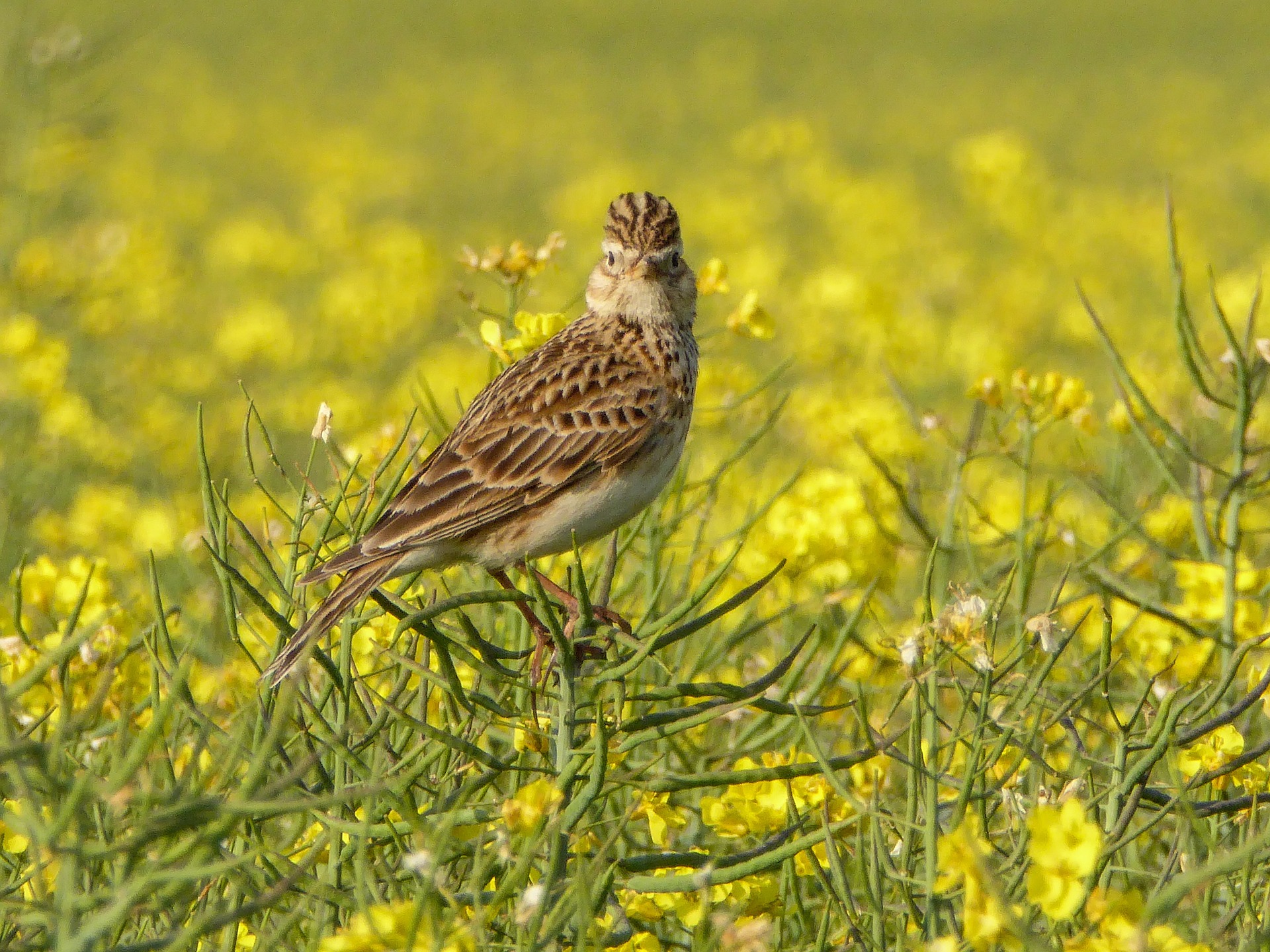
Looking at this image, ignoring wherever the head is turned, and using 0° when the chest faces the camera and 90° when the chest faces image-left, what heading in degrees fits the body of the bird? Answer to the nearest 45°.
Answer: approximately 270°

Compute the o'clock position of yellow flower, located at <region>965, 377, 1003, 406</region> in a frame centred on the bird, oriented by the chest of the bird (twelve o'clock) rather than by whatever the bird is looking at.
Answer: The yellow flower is roughly at 12 o'clock from the bird.
